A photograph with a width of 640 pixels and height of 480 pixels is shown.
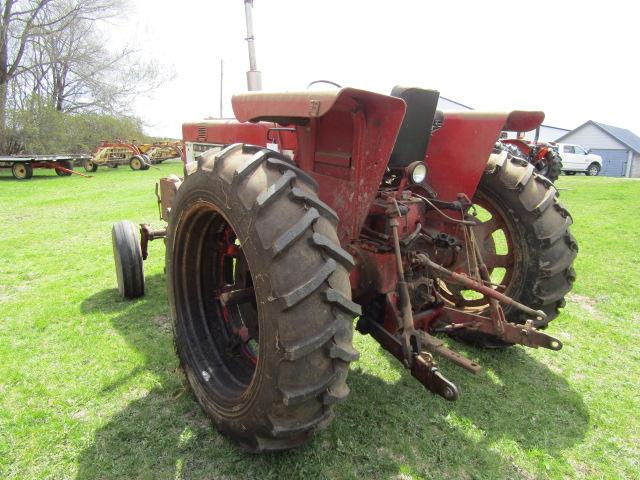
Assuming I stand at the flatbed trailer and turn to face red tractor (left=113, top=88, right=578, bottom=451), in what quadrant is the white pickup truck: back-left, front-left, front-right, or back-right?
front-left

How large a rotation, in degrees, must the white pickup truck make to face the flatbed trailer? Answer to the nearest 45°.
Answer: approximately 135° to its right

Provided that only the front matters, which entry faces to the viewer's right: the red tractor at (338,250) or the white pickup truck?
the white pickup truck

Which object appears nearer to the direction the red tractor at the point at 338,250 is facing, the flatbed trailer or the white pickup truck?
the flatbed trailer

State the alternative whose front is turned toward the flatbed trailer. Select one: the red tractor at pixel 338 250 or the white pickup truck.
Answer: the red tractor

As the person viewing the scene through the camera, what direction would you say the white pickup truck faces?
facing to the right of the viewer

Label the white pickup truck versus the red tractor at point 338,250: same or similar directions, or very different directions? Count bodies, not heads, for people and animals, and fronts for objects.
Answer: very different directions

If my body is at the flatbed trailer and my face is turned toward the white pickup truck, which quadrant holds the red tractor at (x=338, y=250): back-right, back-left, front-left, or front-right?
front-right

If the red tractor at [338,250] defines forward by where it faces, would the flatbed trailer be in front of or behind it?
in front

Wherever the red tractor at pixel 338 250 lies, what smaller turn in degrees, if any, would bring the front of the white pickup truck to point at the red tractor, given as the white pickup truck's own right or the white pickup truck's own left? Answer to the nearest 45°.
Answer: approximately 90° to the white pickup truck's own right

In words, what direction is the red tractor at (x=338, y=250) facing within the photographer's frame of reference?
facing away from the viewer and to the left of the viewer

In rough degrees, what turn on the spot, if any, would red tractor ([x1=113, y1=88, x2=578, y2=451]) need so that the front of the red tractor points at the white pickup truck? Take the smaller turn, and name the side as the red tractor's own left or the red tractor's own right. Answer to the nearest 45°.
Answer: approximately 90° to the red tractor's own right

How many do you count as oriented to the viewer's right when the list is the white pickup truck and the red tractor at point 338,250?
1
